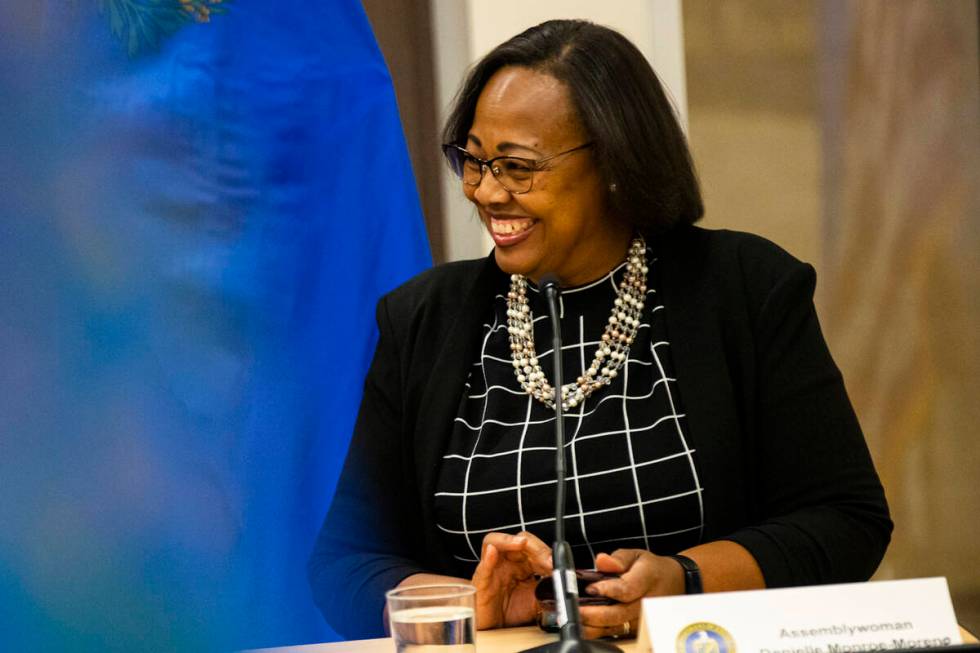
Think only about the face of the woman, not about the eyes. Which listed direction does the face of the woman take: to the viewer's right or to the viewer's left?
to the viewer's left

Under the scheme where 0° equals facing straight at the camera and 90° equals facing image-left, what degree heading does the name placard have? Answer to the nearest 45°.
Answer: approximately 0°
